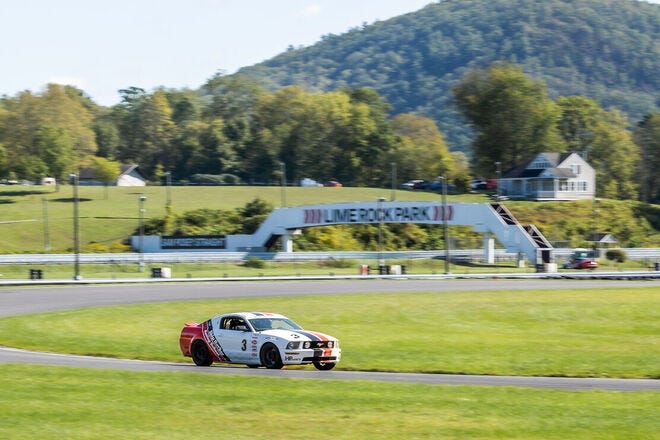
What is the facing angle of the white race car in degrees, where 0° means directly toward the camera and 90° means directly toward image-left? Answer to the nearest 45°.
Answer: approximately 315°
